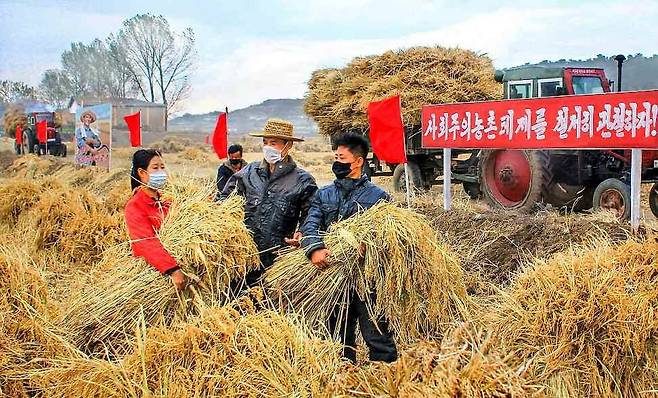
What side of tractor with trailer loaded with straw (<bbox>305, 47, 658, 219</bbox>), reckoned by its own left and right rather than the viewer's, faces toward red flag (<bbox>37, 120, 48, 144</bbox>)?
back

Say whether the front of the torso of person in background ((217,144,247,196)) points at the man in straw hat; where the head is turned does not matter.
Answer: yes

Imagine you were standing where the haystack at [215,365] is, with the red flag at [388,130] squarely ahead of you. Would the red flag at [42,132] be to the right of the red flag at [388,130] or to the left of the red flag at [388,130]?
left

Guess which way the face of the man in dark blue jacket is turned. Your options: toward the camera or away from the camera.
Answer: toward the camera

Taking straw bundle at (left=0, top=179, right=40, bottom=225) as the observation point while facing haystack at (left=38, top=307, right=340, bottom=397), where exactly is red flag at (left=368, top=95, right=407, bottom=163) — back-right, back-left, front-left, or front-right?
front-left

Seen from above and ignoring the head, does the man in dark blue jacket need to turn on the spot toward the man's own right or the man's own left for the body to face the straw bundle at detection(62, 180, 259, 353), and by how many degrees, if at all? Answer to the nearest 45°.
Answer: approximately 45° to the man's own right

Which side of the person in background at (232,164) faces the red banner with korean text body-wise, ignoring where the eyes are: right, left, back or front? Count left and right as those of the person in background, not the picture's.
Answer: left

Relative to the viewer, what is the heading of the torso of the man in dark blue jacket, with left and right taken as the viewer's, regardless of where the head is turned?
facing the viewer and to the left of the viewer

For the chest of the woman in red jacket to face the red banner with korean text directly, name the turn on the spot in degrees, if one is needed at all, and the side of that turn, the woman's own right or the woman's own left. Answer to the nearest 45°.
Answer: approximately 90° to the woman's own left

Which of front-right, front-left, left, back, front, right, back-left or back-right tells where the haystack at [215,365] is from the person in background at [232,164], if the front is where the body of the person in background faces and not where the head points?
front

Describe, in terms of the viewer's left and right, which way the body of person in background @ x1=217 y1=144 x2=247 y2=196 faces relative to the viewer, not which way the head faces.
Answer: facing the viewer

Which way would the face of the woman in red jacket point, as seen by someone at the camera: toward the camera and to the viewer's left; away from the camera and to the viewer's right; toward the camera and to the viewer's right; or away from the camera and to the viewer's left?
toward the camera and to the viewer's right

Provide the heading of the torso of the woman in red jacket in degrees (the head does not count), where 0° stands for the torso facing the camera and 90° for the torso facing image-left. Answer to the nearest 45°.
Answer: approximately 315°

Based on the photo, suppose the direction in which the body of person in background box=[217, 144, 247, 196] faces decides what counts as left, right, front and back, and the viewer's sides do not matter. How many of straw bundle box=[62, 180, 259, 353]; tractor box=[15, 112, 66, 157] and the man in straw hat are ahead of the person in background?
2
